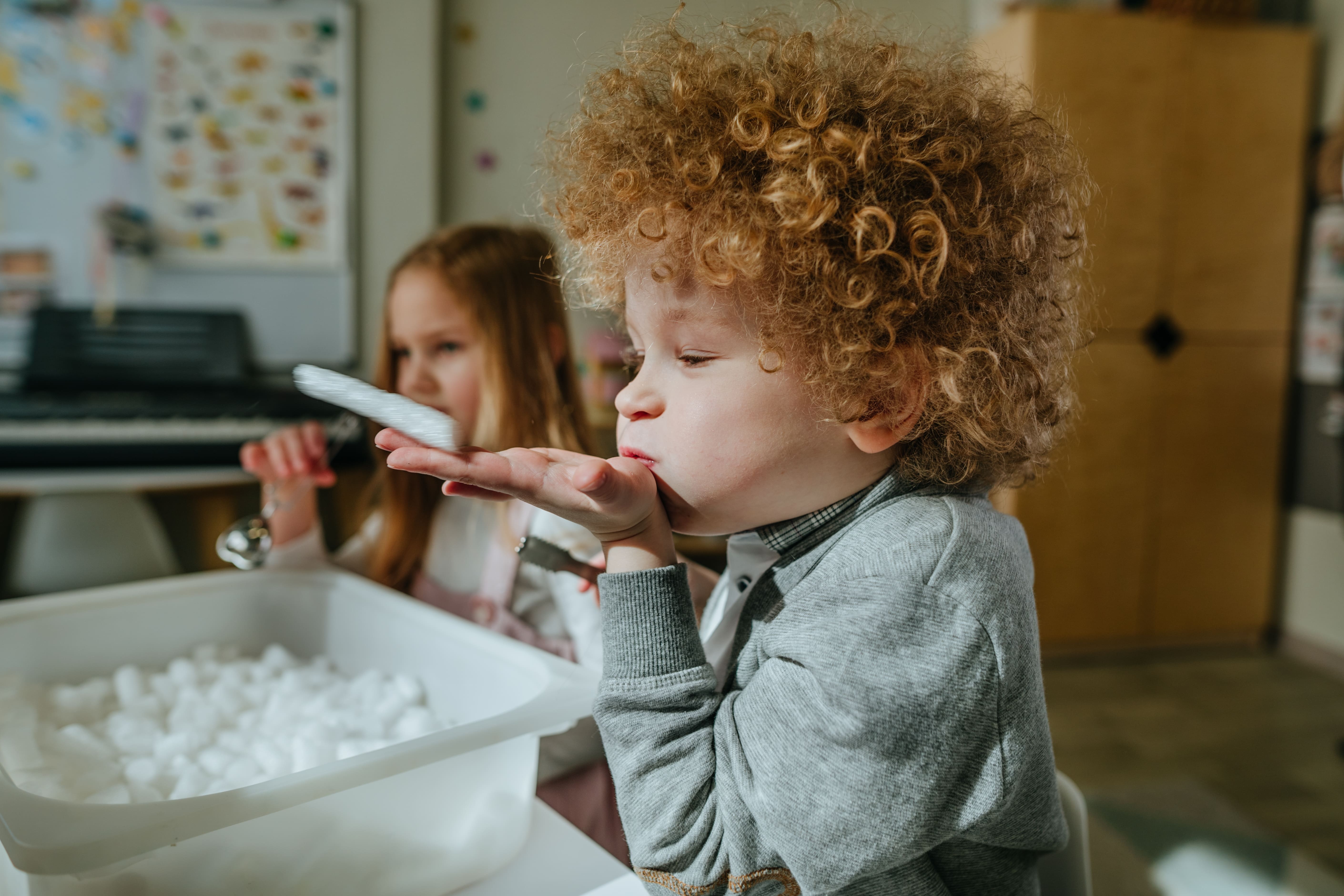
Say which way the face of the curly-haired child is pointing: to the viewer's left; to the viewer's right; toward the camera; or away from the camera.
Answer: to the viewer's left

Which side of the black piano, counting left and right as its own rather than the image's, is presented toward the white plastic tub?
front

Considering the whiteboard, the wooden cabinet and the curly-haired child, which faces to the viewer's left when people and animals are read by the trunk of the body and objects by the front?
the curly-haired child

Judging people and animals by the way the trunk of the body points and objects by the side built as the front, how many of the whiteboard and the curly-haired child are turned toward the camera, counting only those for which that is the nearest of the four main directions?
1

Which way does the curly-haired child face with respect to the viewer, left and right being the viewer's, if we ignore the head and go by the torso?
facing to the left of the viewer

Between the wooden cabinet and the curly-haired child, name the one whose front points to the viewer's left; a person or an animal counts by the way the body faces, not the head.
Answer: the curly-haired child

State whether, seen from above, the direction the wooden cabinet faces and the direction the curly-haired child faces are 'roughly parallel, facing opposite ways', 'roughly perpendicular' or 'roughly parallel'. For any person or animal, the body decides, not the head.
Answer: roughly perpendicular

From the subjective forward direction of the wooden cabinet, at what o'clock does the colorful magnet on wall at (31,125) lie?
The colorful magnet on wall is roughly at 2 o'clock from the wooden cabinet.
